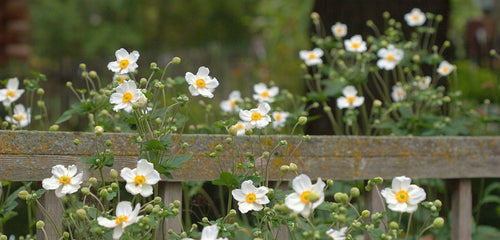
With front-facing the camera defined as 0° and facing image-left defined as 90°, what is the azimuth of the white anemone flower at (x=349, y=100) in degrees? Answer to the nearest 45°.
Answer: approximately 0°

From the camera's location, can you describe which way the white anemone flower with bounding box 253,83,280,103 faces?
facing the viewer

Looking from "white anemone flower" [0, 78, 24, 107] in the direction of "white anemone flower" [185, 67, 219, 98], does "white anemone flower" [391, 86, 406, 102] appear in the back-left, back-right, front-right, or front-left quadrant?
front-left

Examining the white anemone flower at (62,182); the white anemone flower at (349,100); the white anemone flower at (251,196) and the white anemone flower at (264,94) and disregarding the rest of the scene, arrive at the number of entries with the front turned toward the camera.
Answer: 4

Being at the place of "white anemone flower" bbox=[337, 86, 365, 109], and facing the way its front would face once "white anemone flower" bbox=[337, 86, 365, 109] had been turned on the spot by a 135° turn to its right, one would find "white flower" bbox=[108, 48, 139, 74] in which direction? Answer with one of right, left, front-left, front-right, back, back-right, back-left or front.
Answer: left

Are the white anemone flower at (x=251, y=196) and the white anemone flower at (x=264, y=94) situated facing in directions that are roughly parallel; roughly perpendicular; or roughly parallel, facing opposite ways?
roughly parallel

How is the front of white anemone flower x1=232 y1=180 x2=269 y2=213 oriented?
toward the camera

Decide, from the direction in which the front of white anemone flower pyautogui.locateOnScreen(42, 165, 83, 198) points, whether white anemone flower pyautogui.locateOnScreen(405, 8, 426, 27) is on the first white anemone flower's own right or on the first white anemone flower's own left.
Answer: on the first white anemone flower's own left

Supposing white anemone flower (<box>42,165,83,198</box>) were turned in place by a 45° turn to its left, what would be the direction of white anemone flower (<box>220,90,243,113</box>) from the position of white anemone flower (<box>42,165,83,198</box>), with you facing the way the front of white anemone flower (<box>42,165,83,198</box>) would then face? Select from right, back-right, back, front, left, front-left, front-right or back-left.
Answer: left

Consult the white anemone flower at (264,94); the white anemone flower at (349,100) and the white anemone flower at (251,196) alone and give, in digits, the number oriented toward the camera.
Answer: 3

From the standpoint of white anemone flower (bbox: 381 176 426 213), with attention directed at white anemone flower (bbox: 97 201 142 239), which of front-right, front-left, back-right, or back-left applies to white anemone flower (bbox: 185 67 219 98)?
front-right
